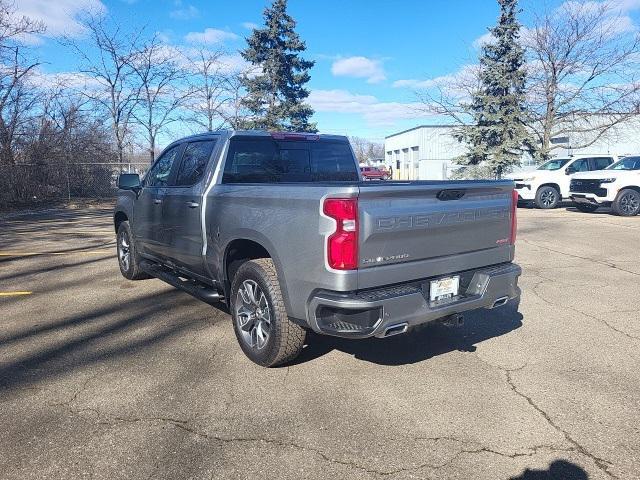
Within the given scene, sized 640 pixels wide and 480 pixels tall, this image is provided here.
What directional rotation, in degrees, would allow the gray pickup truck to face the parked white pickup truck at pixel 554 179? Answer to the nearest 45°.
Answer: approximately 90° to its right

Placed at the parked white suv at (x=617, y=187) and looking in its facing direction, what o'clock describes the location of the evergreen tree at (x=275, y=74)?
The evergreen tree is roughly at 2 o'clock from the parked white suv.

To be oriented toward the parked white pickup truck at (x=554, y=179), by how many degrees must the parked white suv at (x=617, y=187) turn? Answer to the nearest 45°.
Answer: approximately 90° to its right

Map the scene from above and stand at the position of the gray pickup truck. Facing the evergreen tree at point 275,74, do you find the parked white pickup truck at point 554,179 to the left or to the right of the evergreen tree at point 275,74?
right

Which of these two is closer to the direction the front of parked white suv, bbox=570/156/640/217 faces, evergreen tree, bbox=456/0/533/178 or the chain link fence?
the chain link fence

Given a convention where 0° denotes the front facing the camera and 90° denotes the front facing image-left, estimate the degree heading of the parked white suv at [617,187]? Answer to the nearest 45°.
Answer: approximately 45°

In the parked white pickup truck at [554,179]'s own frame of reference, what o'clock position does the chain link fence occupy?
The chain link fence is roughly at 1 o'clock from the parked white pickup truck.

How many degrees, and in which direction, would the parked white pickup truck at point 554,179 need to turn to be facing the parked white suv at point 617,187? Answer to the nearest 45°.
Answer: approximately 90° to its left

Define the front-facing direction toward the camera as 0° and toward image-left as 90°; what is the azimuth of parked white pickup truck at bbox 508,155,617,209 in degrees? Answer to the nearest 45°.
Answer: approximately 45°

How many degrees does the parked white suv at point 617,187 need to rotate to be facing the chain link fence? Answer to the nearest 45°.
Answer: approximately 45° to its right

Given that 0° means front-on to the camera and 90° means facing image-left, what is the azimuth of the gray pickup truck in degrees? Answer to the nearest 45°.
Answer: approximately 135°

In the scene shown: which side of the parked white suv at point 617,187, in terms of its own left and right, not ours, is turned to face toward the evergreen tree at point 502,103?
right
